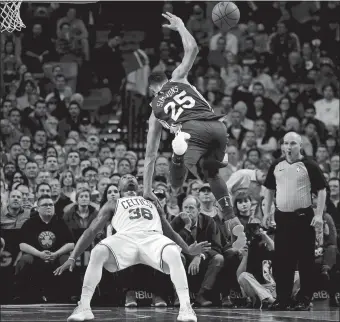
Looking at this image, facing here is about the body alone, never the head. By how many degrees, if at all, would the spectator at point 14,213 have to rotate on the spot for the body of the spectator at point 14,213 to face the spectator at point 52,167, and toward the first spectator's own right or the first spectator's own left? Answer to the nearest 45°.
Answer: approximately 135° to the first spectator's own left

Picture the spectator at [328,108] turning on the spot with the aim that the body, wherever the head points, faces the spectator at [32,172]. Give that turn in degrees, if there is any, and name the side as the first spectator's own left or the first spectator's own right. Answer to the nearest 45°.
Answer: approximately 45° to the first spectator's own right

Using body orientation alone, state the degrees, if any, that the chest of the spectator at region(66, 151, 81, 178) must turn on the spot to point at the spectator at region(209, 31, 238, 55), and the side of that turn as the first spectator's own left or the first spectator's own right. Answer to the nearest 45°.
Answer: approximately 135° to the first spectator's own left

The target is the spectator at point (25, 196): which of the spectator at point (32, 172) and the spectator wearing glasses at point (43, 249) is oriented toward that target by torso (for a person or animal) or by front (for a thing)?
the spectator at point (32, 172)

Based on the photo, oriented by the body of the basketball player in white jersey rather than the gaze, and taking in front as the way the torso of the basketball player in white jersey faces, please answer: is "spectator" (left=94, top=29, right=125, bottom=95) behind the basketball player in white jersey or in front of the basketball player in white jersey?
behind

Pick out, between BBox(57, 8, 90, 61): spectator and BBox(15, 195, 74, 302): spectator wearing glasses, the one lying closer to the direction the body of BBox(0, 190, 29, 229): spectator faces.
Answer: the spectator wearing glasses

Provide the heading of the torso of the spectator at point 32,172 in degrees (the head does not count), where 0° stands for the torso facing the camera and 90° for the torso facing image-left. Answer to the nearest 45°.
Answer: approximately 0°

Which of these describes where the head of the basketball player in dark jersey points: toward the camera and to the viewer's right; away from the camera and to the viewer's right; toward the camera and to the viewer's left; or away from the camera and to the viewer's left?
away from the camera and to the viewer's left
